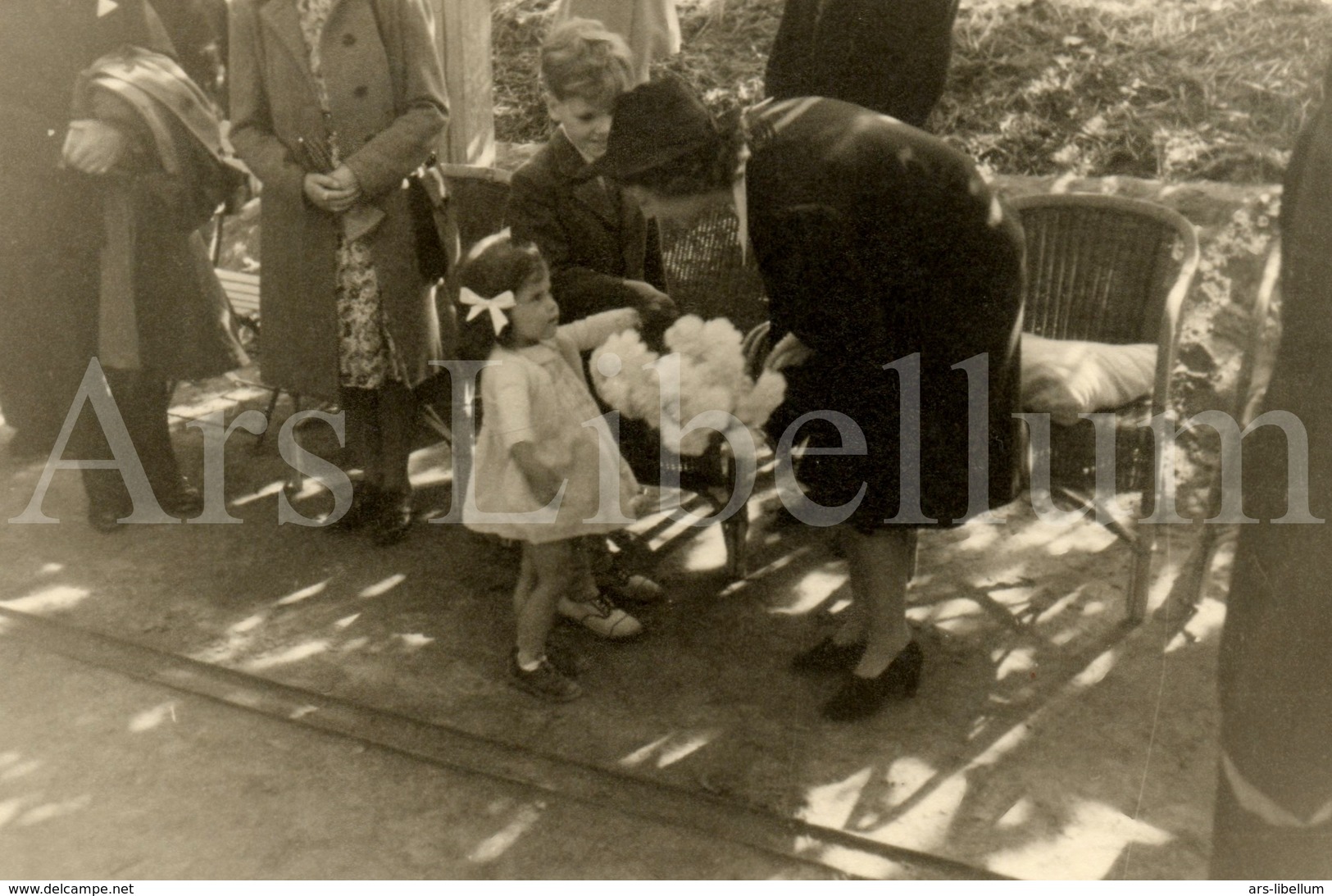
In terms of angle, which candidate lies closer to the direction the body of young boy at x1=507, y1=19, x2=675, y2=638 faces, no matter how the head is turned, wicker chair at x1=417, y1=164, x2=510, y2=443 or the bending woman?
the bending woman

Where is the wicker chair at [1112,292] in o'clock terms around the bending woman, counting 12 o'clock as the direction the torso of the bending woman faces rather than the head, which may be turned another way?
The wicker chair is roughly at 4 o'clock from the bending woman.

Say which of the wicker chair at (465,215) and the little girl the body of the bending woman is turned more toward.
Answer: the little girl

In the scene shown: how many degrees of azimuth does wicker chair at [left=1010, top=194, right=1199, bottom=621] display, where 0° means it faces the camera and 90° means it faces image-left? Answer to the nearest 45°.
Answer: approximately 45°

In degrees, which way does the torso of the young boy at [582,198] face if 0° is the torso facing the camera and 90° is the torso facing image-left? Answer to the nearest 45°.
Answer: approximately 315°

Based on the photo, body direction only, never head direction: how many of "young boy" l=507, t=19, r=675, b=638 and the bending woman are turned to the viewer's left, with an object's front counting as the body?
1

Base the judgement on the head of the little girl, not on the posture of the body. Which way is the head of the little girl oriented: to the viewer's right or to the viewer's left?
to the viewer's right

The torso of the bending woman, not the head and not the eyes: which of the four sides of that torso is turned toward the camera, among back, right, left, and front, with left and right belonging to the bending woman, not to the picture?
left

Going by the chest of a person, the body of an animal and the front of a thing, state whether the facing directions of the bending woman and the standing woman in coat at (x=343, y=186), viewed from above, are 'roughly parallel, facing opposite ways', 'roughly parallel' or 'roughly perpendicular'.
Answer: roughly perpendicular

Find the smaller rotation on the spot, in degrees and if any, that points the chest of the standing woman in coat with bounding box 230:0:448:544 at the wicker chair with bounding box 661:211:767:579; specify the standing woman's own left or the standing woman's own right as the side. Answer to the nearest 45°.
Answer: approximately 90° to the standing woman's own left

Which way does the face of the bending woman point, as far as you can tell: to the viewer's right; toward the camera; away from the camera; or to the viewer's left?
to the viewer's left
